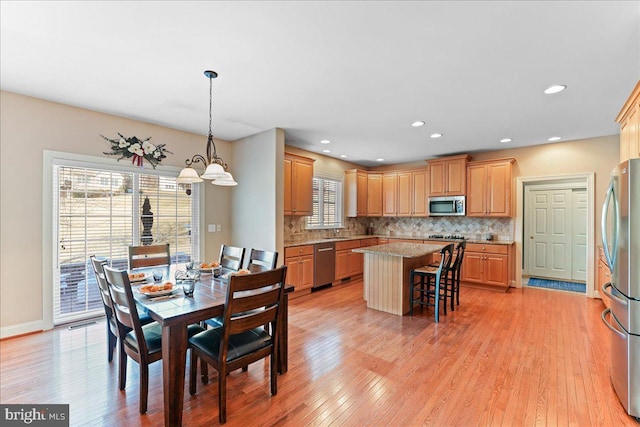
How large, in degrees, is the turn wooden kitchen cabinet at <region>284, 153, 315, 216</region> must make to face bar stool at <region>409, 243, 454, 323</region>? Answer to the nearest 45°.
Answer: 0° — it already faces it

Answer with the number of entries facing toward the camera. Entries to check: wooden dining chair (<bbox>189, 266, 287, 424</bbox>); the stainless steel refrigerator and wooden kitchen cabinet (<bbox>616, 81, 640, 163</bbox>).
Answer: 0

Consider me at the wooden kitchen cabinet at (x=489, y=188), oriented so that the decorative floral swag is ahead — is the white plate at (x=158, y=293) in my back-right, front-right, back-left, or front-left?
front-left

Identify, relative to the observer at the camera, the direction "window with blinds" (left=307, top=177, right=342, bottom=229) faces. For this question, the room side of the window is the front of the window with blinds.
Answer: facing the viewer and to the right of the viewer

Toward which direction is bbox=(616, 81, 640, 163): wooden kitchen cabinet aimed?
to the viewer's left

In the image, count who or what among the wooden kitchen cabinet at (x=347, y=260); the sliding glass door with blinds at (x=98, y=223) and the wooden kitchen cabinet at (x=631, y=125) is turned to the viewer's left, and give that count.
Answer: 1

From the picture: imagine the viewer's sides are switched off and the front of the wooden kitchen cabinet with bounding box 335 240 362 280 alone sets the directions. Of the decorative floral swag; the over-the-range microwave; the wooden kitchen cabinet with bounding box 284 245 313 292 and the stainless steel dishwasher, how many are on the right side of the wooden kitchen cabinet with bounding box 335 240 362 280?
3

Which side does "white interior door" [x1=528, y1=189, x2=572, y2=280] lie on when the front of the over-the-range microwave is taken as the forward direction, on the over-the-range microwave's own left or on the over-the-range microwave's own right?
on the over-the-range microwave's own left

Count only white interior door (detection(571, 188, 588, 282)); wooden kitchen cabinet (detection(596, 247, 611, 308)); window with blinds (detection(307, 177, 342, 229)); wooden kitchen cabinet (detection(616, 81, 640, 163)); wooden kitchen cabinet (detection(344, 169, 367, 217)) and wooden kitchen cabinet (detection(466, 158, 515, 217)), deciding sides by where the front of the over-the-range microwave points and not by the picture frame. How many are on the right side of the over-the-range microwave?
2

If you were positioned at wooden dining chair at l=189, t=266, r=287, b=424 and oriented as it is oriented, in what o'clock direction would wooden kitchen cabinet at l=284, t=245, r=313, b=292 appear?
The wooden kitchen cabinet is roughly at 2 o'clock from the wooden dining chair.

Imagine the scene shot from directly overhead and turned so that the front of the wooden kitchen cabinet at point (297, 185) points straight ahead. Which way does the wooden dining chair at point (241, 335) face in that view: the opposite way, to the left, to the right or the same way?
the opposite way

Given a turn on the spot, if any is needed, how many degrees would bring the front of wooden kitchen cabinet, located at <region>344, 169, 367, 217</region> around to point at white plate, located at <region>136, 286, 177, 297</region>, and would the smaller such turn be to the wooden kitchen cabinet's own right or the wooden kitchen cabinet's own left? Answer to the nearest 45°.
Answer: approximately 45° to the wooden kitchen cabinet's own right

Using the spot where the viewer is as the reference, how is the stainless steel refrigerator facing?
facing to the left of the viewer

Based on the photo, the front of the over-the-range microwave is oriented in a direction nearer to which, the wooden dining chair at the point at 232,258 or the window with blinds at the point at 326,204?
the wooden dining chair

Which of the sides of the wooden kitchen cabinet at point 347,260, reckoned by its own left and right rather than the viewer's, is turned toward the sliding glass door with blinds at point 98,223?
right

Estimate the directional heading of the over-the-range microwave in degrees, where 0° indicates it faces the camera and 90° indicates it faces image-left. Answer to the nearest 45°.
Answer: approximately 0°

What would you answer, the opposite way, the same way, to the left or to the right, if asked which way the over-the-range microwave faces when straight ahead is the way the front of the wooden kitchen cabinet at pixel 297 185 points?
to the right

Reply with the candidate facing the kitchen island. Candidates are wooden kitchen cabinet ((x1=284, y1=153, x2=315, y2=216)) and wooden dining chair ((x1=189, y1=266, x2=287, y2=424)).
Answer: the wooden kitchen cabinet

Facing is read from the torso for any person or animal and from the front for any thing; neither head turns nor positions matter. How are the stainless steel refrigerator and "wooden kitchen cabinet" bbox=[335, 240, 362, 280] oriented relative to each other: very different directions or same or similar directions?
very different directions

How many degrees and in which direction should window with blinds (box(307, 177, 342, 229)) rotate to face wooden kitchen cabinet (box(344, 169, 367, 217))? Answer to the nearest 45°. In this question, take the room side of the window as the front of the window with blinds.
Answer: approximately 90° to its left
